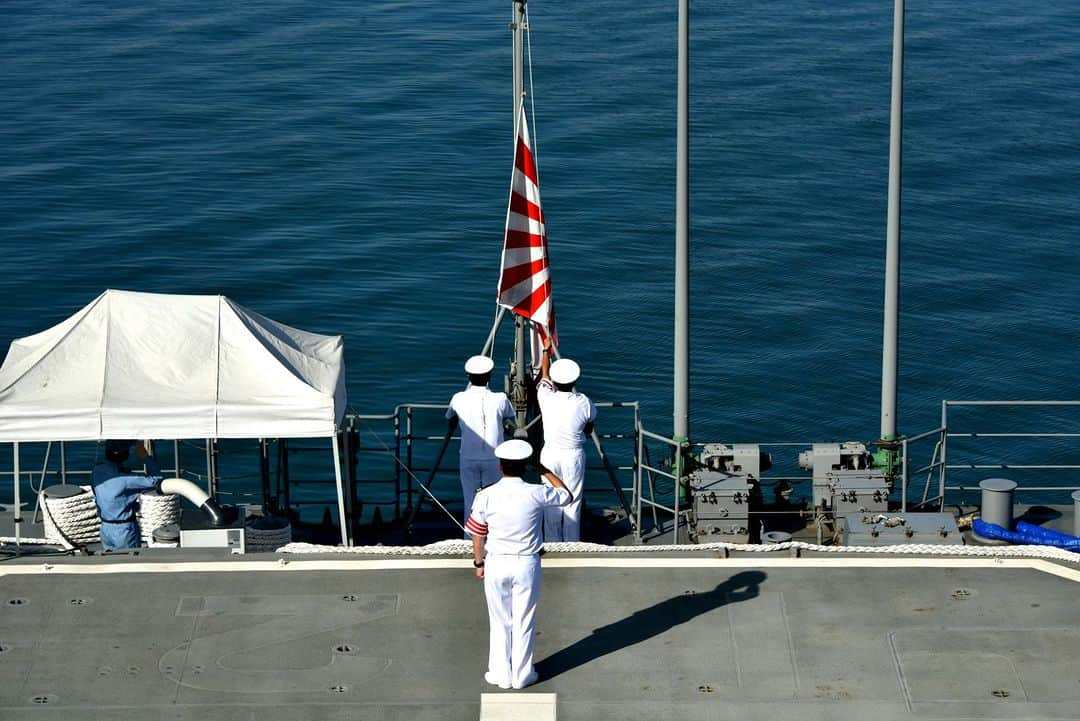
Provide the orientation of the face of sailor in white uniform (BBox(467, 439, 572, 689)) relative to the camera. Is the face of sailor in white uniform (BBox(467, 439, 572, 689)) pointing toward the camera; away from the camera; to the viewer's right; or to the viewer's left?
away from the camera

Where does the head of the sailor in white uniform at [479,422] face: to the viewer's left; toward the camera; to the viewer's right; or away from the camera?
away from the camera

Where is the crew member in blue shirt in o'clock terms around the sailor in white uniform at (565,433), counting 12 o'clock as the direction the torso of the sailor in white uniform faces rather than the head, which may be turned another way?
The crew member in blue shirt is roughly at 9 o'clock from the sailor in white uniform.

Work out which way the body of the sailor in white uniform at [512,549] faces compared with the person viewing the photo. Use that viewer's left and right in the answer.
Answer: facing away from the viewer

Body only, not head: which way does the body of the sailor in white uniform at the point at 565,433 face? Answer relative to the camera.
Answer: away from the camera

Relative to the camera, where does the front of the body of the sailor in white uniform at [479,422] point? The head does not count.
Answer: away from the camera

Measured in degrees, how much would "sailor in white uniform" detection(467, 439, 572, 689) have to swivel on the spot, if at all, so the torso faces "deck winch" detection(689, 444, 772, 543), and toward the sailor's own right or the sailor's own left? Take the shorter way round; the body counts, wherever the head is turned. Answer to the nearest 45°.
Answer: approximately 45° to the sailor's own right

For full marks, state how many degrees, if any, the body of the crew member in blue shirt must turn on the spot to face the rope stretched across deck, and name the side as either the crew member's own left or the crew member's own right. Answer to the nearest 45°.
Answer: approximately 90° to the crew member's own right

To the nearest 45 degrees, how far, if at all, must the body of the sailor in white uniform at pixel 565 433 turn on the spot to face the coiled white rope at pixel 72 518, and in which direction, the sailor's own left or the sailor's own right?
approximately 90° to the sailor's own left

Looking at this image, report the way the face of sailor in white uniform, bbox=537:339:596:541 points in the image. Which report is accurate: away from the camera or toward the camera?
away from the camera
